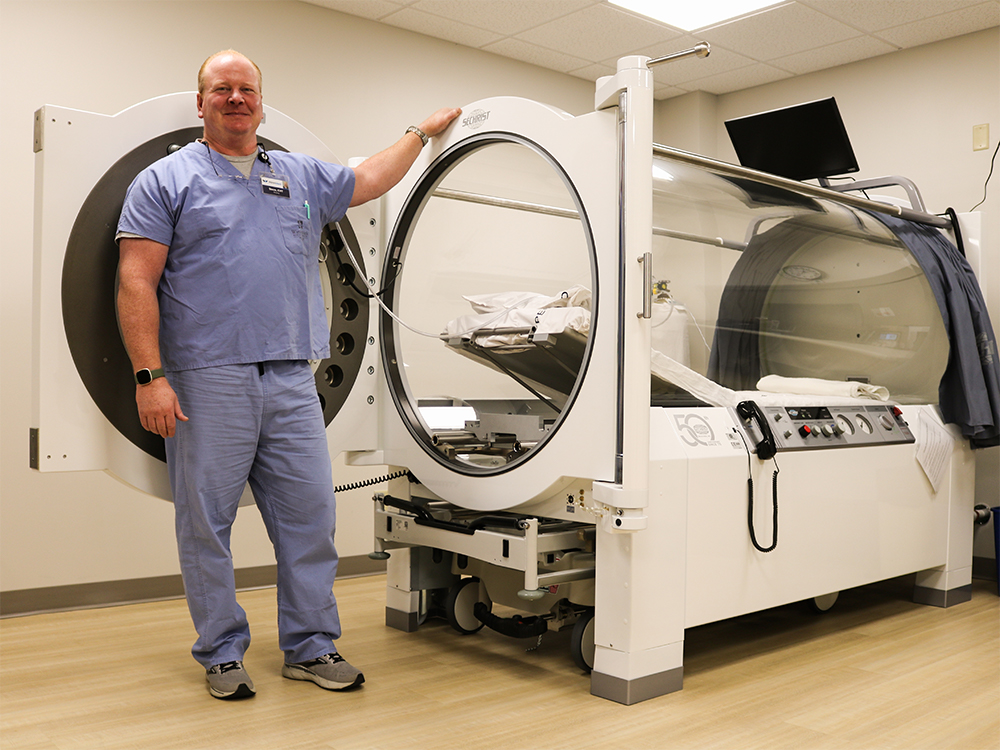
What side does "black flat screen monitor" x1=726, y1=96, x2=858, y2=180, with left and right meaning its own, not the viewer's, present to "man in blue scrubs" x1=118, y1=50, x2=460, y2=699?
front

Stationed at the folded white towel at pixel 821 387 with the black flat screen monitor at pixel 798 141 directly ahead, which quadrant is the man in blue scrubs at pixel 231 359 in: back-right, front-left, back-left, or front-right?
back-left

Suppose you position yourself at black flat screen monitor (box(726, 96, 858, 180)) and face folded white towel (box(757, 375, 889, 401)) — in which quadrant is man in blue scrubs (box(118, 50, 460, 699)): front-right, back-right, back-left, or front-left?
front-right

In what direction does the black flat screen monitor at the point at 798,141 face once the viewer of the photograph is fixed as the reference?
facing the viewer and to the left of the viewer

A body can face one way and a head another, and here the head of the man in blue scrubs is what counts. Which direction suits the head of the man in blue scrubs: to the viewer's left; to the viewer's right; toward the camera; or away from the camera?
toward the camera
